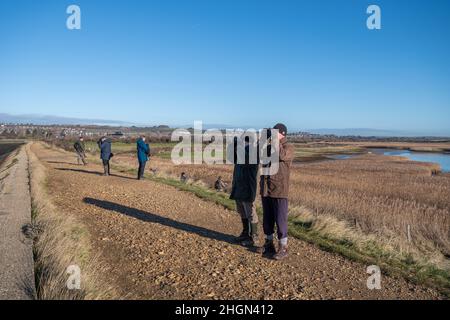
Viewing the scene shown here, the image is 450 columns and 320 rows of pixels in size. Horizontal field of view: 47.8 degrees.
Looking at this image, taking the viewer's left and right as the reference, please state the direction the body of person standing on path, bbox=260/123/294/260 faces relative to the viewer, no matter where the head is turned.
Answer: facing the viewer and to the left of the viewer

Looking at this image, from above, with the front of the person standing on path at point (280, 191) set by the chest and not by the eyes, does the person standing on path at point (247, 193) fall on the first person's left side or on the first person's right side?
on the first person's right side

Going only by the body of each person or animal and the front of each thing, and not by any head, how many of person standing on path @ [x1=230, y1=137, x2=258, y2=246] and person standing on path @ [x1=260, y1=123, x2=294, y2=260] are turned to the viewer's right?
0
